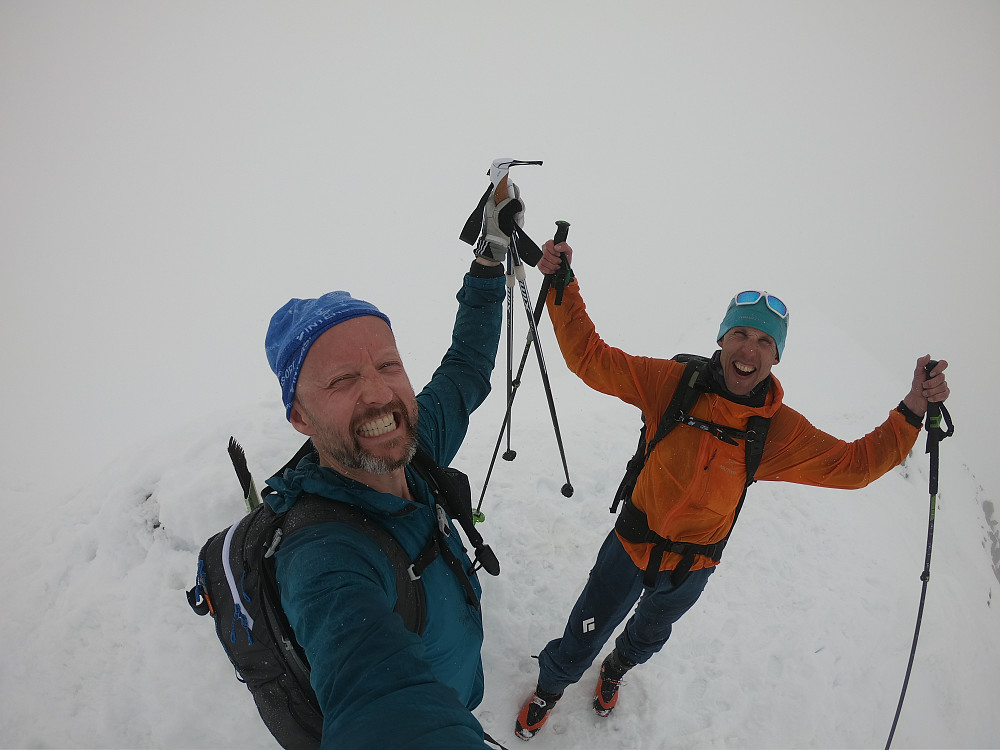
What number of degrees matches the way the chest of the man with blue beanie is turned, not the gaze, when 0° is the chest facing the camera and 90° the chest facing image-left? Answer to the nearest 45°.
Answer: approximately 315°
